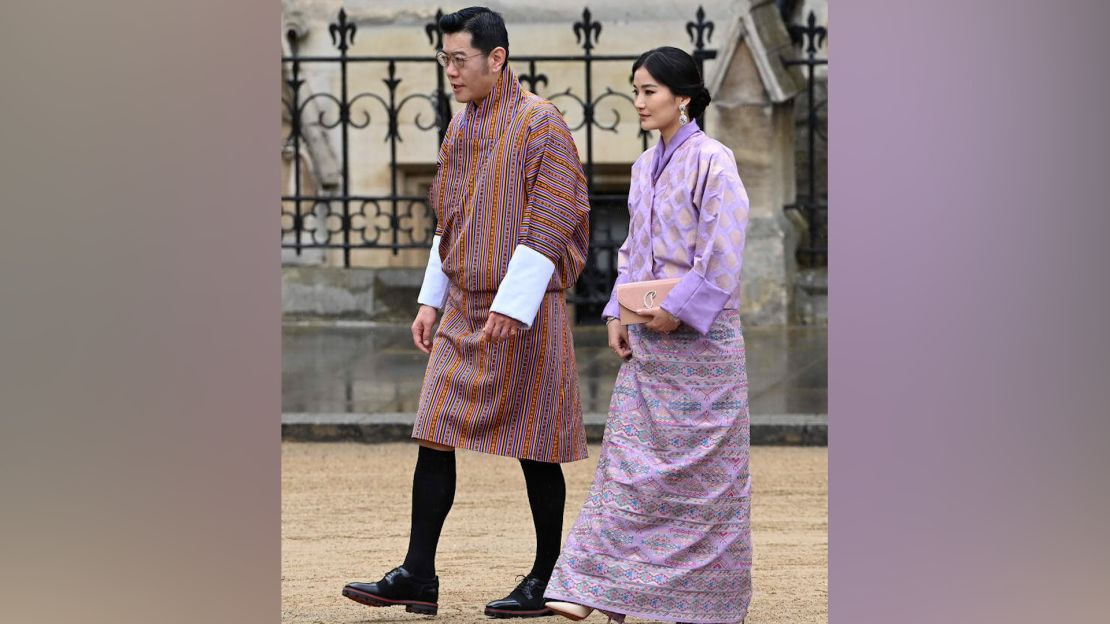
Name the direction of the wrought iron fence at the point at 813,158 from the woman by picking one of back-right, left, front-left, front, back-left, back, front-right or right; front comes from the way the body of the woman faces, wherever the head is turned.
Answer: back-right

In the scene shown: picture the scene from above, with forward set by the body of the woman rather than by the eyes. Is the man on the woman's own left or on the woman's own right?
on the woman's own right

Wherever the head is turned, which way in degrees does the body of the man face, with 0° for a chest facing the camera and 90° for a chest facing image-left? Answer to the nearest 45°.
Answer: approximately 45°

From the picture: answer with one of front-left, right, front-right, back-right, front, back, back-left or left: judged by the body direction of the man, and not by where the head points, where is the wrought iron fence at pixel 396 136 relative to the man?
back-right

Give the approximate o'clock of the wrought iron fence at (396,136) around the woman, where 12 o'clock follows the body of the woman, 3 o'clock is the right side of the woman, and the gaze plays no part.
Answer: The wrought iron fence is roughly at 4 o'clock from the woman.

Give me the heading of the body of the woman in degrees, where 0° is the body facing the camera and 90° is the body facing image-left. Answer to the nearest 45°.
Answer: approximately 45°

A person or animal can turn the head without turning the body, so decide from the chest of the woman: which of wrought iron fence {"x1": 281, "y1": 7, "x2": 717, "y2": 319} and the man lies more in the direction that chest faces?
the man
